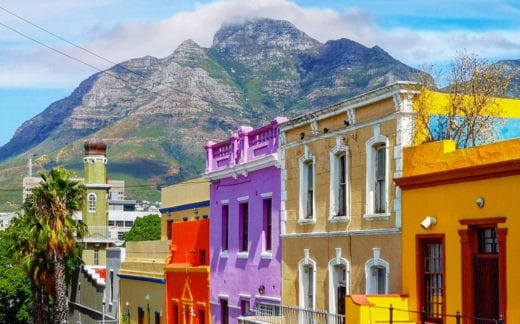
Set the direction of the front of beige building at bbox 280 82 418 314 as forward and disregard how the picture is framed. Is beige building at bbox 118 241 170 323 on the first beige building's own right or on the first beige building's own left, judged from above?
on the first beige building's own right

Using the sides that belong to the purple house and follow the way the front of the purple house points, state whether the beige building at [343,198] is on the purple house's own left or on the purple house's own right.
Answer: on the purple house's own left

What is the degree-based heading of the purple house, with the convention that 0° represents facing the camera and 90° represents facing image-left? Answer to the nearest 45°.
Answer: approximately 45°

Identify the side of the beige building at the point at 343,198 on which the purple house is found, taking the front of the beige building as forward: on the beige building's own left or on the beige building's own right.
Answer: on the beige building's own right

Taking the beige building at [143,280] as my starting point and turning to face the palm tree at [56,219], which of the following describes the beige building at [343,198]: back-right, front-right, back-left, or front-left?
back-left

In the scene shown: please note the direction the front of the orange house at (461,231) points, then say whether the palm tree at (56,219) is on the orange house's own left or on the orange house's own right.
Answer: on the orange house's own right

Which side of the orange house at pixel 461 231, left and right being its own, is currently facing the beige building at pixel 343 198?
right

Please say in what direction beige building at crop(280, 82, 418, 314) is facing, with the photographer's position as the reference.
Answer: facing the viewer and to the left of the viewer

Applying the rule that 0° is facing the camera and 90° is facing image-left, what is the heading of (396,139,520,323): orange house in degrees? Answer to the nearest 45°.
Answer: approximately 45°

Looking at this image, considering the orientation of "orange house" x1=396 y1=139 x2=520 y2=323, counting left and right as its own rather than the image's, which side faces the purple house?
right
